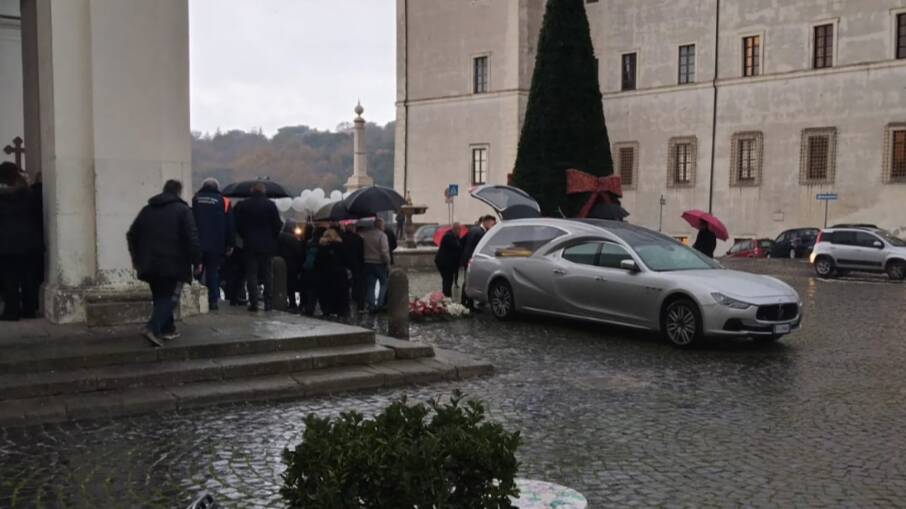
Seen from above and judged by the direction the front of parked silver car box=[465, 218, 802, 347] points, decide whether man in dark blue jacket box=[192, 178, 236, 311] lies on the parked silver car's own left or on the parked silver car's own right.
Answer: on the parked silver car's own right

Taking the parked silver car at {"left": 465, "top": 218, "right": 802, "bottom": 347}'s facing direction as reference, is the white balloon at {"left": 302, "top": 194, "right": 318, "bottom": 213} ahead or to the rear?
to the rear

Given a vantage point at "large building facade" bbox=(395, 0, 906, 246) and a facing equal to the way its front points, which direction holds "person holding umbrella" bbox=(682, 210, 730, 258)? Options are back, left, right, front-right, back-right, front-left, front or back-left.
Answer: front-left

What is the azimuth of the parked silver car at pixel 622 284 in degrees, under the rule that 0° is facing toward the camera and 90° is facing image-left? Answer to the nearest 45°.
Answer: approximately 315°

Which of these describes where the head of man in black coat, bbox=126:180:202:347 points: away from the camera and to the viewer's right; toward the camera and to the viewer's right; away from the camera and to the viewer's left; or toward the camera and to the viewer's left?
away from the camera and to the viewer's right

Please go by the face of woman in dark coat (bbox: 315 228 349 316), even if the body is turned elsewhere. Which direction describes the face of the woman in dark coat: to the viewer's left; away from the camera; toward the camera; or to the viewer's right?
away from the camera

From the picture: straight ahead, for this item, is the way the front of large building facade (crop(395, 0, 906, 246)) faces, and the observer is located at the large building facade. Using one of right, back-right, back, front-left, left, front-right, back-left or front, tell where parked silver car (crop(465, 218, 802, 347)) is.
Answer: front-left

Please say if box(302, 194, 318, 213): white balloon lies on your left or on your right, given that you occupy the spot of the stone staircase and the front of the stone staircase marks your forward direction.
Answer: on your left

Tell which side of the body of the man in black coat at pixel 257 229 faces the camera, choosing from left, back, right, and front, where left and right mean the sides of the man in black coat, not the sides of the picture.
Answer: back

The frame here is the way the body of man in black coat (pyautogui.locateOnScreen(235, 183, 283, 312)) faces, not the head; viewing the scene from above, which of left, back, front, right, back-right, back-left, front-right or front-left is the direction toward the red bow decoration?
front-right

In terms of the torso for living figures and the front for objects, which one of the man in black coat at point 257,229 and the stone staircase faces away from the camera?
the man in black coat

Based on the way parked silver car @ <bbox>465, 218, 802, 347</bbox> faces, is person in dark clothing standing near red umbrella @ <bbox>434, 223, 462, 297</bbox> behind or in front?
behind

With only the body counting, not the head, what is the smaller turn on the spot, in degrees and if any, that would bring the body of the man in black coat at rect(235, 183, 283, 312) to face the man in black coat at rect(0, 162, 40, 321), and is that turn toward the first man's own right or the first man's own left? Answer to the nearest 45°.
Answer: approximately 135° to the first man's own left
